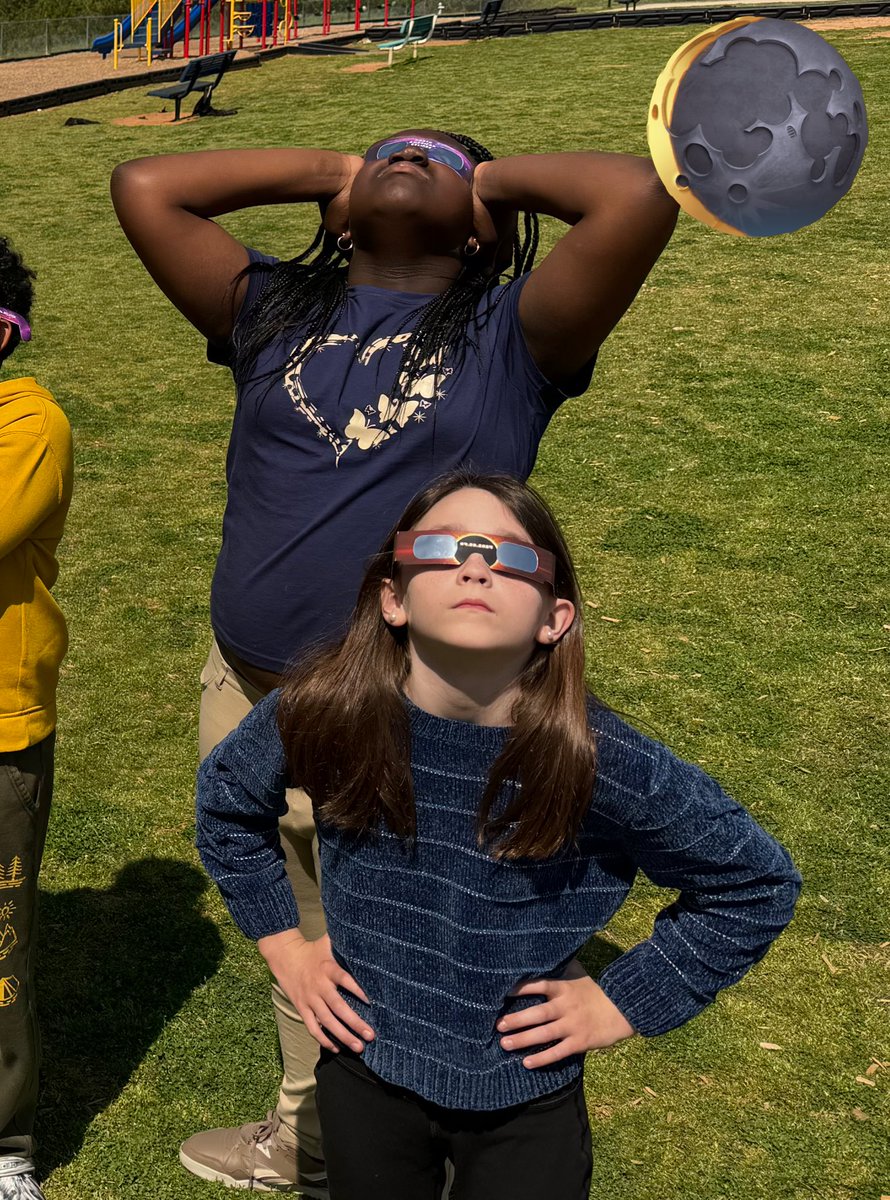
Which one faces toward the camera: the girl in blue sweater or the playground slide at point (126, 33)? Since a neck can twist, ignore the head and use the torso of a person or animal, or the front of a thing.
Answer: the girl in blue sweater

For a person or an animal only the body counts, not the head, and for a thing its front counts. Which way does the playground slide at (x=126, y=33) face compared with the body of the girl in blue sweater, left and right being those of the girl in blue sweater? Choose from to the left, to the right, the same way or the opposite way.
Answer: to the right

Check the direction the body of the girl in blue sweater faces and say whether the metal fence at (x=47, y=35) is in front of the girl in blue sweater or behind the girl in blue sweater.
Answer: behind

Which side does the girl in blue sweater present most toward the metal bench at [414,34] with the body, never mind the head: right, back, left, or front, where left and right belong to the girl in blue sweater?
back

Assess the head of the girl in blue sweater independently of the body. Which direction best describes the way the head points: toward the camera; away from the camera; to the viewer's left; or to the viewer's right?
toward the camera

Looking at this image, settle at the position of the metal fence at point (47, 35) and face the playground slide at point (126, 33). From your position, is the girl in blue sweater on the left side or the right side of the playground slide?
right

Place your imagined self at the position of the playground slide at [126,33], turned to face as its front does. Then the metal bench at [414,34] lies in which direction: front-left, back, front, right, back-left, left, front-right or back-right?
back-left

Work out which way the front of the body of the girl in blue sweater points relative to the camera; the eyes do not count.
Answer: toward the camera

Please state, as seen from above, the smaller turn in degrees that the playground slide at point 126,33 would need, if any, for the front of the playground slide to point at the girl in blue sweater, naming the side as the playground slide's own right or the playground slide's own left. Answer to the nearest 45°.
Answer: approximately 90° to the playground slide's own left

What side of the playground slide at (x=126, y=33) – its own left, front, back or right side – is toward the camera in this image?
left
